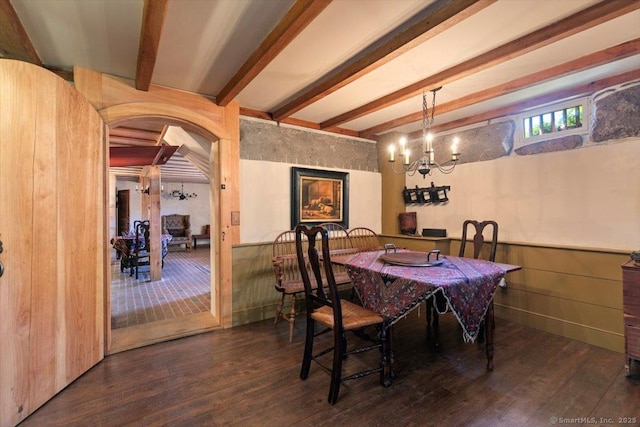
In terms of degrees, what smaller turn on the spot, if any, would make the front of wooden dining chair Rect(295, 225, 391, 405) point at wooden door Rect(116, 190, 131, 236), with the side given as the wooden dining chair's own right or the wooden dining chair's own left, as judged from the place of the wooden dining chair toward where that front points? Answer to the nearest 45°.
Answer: approximately 90° to the wooden dining chair's own left

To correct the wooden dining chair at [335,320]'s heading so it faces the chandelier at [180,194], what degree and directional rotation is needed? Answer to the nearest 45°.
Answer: approximately 90° to its left

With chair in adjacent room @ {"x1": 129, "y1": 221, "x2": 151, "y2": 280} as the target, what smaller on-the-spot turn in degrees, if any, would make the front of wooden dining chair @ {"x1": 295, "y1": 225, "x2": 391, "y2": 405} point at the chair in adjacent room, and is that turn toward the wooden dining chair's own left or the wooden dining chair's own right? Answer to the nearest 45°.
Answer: approximately 90° to the wooden dining chair's own left

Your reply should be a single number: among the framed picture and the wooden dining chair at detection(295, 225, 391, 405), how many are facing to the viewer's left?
0

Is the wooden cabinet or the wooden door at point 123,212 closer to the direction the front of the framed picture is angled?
the wooden cabinet

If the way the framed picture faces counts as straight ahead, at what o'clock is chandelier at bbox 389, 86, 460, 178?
The chandelier is roughly at 12 o'clock from the framed picture.

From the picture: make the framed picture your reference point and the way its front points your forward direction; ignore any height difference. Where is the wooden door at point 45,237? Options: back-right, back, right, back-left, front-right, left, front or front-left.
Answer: right

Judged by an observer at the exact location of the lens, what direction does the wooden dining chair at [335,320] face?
facing away from the viewer and to the right of the viewer

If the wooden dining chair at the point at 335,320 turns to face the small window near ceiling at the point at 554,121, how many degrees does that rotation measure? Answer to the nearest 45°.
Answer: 0° — it already faces it

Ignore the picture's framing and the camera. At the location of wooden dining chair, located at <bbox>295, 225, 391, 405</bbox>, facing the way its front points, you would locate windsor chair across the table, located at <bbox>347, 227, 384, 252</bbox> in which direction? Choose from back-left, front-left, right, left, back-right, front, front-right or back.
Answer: front-left

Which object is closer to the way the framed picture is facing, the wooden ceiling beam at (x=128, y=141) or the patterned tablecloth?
the patterned tablecloth

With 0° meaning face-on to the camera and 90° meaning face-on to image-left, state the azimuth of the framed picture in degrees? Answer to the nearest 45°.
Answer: approximately 315°

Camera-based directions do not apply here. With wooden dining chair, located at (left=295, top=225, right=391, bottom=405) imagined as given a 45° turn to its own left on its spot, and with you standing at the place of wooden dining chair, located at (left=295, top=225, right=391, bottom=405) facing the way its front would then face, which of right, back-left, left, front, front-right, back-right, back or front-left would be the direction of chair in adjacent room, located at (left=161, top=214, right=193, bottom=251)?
front-left

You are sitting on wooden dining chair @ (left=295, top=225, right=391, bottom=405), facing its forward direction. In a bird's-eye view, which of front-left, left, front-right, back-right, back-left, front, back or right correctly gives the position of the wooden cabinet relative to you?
front-right

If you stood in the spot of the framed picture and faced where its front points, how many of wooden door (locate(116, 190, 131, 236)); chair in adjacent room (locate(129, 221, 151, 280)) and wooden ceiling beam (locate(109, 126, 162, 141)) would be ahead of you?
0
